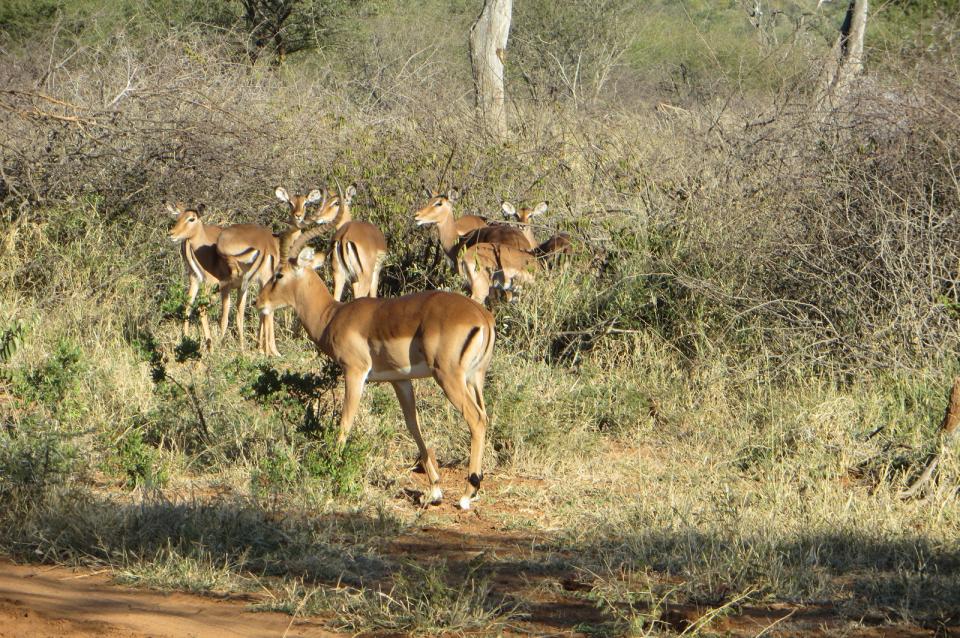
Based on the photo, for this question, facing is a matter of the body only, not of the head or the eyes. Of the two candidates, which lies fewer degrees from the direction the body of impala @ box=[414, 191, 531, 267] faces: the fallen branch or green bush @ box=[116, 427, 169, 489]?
the green bush

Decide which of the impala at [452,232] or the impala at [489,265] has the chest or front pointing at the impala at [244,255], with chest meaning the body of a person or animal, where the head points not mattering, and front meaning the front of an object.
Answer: the impala at [452,232]

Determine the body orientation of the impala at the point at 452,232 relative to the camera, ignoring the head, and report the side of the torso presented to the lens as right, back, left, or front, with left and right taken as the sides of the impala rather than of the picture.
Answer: left

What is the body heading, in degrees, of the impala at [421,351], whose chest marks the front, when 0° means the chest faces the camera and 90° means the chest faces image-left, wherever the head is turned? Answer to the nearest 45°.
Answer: approximately 135°
